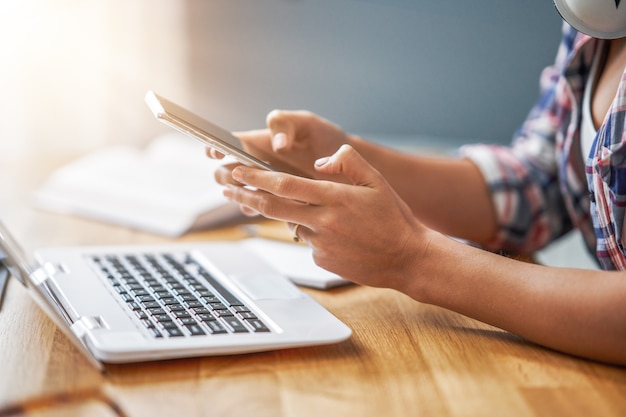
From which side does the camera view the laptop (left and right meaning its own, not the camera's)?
right
